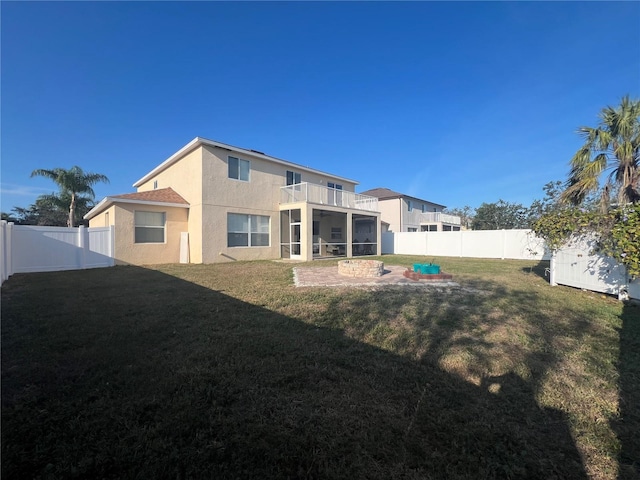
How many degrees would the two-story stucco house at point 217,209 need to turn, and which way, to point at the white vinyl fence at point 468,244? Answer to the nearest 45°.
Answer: approximately 135° to its right

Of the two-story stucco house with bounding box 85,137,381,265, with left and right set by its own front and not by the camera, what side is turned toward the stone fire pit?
back

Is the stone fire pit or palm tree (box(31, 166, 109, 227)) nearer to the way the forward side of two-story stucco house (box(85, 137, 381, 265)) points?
the palm tree

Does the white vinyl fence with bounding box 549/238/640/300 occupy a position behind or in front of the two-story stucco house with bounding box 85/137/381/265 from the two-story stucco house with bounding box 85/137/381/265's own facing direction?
behind

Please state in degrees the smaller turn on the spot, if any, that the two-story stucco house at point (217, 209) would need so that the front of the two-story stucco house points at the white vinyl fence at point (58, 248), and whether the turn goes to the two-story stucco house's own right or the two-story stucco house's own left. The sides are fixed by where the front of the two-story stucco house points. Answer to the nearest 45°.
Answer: approximately 45° to the two-story stucco house's own left

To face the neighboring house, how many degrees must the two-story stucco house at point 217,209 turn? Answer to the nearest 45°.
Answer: approximately 90° to its right

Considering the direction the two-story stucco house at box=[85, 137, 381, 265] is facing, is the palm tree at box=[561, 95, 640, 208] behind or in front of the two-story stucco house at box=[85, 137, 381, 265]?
behind

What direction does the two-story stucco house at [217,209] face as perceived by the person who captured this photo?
facing away from the viewer and to the left of the viewer

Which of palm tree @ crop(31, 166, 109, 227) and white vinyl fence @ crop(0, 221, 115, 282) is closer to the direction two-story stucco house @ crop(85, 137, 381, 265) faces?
the palm tree

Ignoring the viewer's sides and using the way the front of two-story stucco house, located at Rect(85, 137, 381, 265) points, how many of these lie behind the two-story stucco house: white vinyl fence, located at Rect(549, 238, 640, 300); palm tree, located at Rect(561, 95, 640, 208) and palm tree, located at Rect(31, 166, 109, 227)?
2
